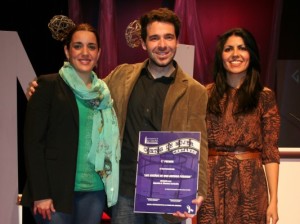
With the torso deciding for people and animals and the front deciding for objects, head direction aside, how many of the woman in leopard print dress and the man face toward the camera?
2

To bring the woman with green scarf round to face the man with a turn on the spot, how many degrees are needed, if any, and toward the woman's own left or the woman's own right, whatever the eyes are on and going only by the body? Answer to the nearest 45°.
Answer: approximately 45° to the woman's own left

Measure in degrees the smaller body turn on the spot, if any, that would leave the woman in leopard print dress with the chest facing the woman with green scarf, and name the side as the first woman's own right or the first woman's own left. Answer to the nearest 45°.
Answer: approximately 90° to the first woman's own right

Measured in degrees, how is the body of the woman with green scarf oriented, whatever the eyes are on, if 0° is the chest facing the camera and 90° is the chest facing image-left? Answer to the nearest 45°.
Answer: approximately 315°

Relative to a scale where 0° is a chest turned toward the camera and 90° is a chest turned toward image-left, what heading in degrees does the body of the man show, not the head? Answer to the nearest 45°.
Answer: approximately 0°

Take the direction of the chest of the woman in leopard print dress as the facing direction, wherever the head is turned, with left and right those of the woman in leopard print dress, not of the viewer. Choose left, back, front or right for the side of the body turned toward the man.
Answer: right

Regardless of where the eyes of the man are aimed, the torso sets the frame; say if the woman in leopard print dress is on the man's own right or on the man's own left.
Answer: on the man's own left
